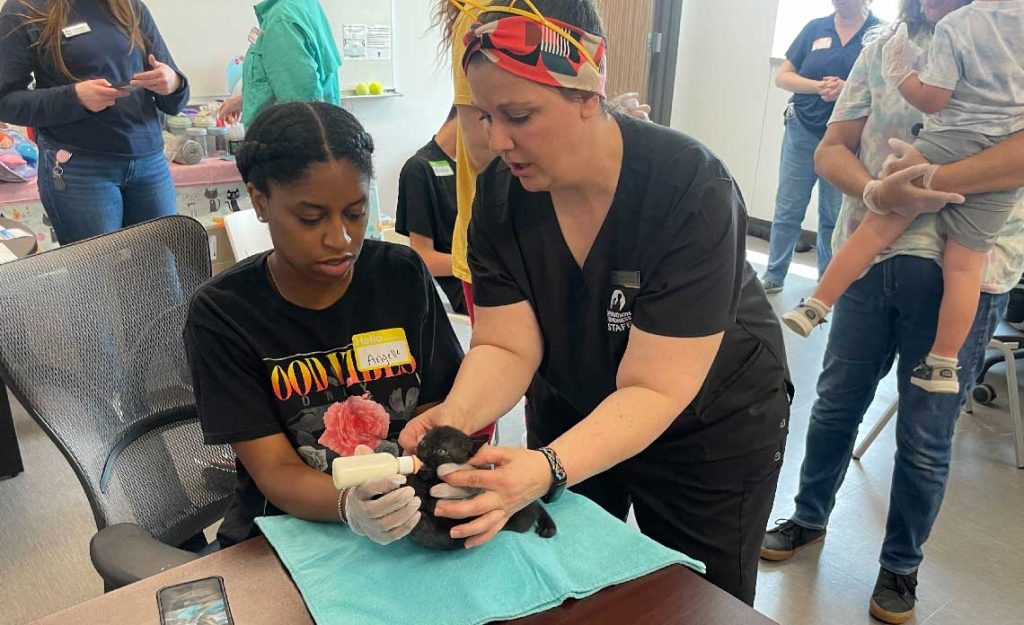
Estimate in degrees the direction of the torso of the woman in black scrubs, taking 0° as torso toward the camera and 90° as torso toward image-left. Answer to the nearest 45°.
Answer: approximately 45°

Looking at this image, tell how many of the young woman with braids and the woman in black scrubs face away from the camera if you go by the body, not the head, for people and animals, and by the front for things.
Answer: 0

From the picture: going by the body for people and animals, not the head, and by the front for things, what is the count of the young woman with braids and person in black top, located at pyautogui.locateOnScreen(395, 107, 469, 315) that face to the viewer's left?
0

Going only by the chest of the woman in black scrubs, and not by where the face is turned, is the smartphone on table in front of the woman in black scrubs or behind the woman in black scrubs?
in front

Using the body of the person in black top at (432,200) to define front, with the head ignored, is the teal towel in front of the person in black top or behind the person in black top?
in front

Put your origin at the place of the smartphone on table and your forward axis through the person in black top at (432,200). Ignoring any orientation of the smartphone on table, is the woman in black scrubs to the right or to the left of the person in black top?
right

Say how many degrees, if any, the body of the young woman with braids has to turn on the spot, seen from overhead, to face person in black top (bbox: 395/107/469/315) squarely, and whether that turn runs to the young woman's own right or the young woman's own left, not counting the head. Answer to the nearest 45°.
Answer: approximately 135° to the young woman's own left

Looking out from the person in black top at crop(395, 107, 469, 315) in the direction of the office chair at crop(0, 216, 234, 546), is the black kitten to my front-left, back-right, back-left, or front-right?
front-left

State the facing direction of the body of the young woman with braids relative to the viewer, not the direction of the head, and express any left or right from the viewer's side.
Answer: facing the viewer and to the right of the viewer
